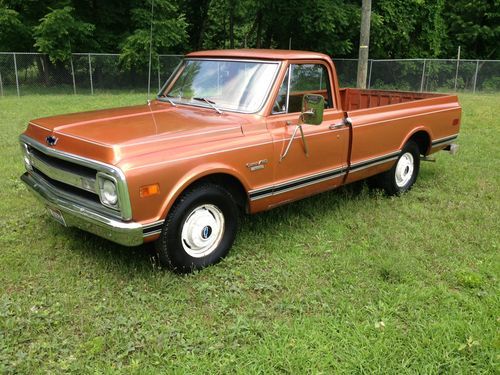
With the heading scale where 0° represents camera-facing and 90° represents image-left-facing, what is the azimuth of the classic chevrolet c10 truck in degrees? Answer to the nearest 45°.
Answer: approximately 45°

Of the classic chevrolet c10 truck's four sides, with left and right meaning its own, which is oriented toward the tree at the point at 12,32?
right

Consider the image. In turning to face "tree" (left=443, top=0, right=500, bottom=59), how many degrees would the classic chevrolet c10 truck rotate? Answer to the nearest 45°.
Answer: approximately 180°

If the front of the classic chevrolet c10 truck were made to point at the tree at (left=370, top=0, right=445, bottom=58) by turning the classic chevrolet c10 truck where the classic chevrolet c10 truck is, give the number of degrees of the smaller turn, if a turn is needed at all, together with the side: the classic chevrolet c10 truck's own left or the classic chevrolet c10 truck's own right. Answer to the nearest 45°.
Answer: approximately 135° to the classic chevrolet c10 truck's own right

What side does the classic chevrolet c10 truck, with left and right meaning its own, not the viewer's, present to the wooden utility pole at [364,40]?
back

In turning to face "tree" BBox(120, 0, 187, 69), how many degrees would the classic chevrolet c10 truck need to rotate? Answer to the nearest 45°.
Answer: approximately 135° to its right

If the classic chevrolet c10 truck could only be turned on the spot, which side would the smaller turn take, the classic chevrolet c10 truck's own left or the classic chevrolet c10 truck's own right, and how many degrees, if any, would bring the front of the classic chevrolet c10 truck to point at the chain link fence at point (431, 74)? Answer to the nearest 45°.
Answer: approximately 180°

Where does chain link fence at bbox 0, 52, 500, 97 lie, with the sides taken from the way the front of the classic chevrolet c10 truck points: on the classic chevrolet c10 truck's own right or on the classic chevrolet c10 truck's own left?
on the classic chevrolet c10 truck's own right

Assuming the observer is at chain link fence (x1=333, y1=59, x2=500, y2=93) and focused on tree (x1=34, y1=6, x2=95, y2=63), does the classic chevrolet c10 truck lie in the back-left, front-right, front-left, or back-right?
front-left
